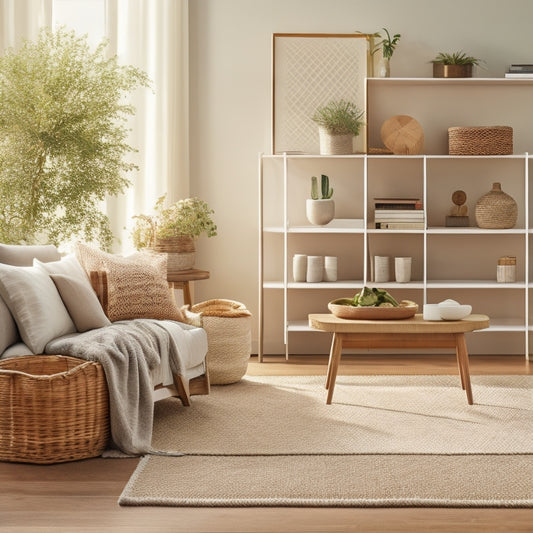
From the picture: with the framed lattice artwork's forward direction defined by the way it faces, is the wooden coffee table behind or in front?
in front

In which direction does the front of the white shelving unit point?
toward the camera

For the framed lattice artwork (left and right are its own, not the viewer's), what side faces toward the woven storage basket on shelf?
left

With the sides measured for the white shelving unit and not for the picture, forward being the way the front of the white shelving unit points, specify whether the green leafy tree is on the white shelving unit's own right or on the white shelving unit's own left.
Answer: on the white shelving unit's own right

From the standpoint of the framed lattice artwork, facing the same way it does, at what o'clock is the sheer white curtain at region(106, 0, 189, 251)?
The sheer white curtain is roughly at 3 o'clock from the framed lattice artwork.

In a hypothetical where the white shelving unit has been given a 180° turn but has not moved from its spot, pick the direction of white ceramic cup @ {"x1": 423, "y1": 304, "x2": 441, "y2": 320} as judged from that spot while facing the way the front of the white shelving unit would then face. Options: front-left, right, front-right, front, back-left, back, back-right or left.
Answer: back

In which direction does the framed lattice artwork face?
toward the camera

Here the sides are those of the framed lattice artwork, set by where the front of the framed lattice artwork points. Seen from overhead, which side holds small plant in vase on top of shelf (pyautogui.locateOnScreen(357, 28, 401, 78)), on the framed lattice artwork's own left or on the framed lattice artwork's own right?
on the framed lattice artwork's own left
